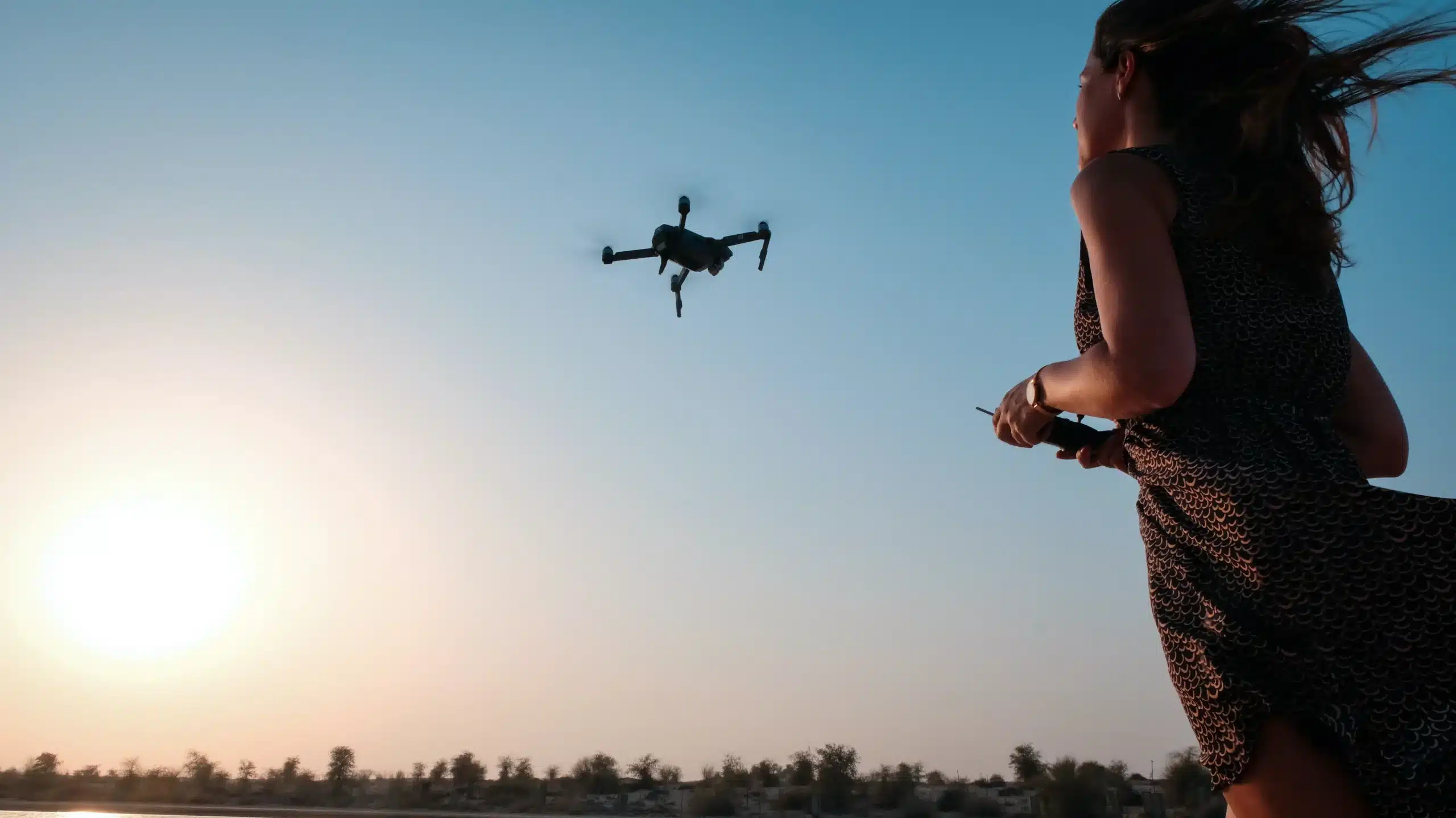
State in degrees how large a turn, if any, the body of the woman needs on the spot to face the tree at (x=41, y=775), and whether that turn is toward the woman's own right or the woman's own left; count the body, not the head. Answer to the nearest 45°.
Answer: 0° — they already face it

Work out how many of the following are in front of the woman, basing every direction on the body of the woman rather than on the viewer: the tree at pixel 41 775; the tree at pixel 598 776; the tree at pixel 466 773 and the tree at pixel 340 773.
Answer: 4

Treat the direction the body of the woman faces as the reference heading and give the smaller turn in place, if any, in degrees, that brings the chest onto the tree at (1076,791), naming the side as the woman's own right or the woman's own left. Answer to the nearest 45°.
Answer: approximately 45° to the woman's own right

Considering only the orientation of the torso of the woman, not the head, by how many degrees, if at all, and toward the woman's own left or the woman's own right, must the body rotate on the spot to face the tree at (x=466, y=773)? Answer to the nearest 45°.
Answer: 0° — they already face it

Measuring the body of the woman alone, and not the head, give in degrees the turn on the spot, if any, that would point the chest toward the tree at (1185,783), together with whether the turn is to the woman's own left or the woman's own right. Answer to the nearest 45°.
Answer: approximately 45° to the woman's own right

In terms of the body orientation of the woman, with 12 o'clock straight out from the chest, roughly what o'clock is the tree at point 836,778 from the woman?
The tree is roughly at 1 o'clock from the woman.

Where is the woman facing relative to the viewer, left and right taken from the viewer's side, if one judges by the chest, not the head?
facing away from the viewer and to the left of the viewer

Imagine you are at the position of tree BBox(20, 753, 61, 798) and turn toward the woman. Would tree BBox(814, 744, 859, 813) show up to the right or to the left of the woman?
left

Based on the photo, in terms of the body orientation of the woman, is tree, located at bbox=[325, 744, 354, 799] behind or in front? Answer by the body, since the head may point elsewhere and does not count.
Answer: in front

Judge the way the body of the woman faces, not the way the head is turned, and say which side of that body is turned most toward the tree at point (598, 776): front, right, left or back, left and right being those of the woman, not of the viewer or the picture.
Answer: front
